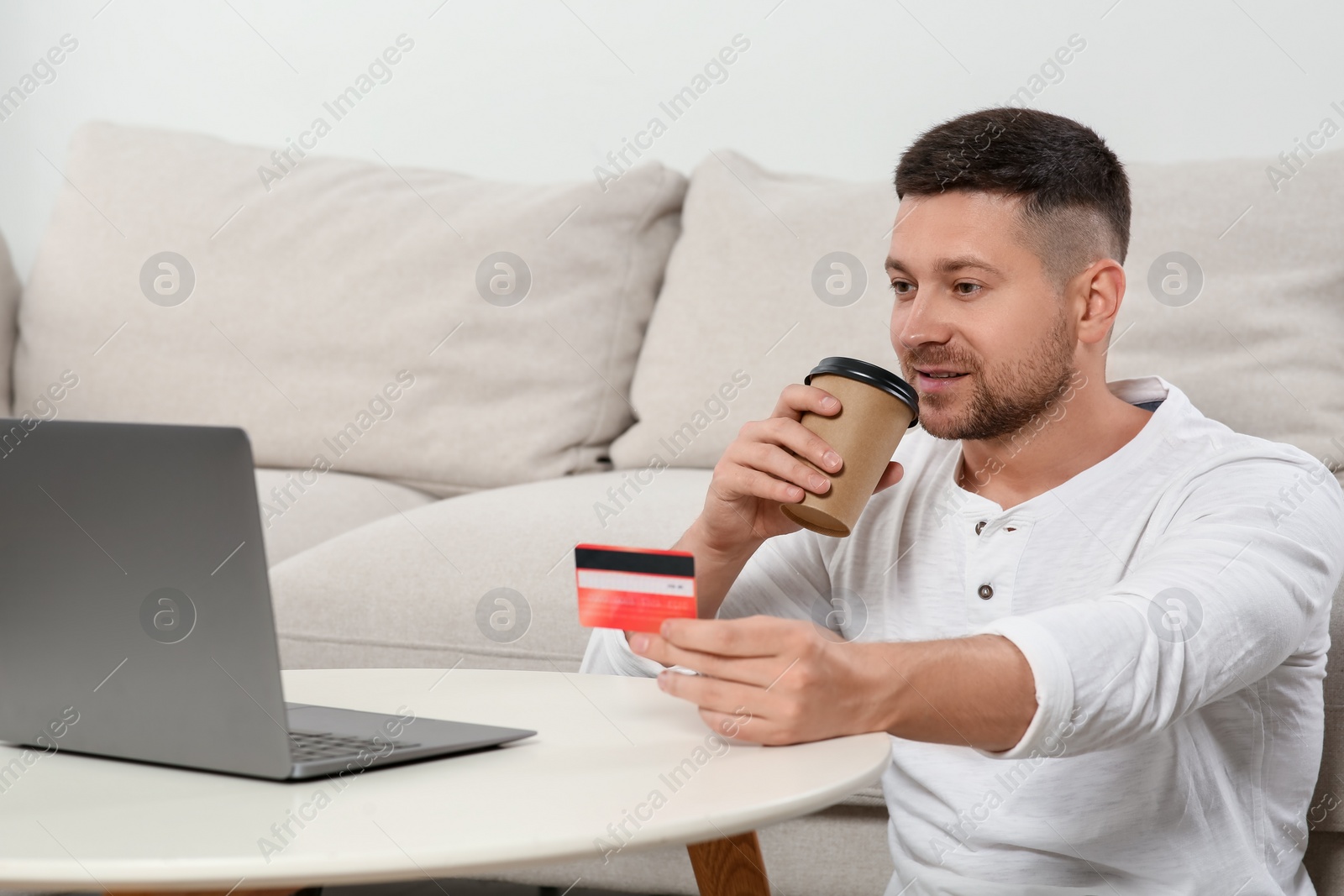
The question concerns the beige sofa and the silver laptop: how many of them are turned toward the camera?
1

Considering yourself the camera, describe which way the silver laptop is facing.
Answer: facing away from the viewer and to the right of the viewer

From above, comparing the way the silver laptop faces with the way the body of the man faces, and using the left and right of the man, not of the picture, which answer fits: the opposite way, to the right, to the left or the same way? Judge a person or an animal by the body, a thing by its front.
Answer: the opposite way

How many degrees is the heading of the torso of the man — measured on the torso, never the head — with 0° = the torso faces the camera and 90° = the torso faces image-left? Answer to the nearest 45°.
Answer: approximately 45°

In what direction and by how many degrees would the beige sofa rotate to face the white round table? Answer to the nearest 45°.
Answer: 0° — it already faces it
